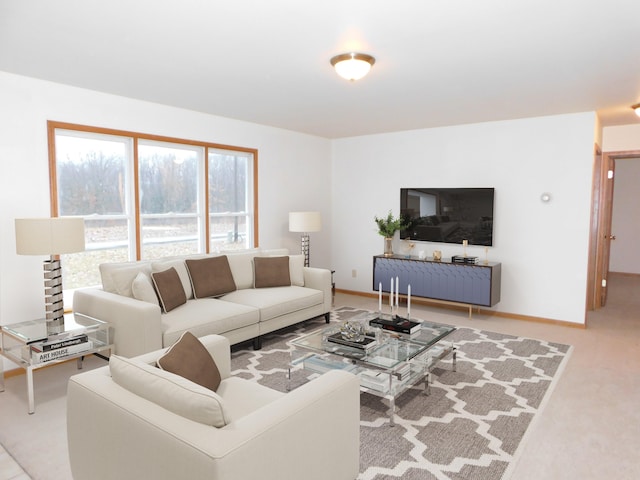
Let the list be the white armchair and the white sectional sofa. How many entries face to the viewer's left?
0

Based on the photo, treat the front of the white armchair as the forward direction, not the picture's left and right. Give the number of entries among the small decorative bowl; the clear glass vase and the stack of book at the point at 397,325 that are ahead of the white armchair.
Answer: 3

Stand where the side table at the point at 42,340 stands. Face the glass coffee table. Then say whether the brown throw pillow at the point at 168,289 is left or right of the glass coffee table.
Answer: left

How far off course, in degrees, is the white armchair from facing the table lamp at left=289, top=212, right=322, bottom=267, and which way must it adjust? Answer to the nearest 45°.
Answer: approximately 45° to its left

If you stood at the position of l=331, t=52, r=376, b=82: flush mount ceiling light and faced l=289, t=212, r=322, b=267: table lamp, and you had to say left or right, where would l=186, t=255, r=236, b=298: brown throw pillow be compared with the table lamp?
left

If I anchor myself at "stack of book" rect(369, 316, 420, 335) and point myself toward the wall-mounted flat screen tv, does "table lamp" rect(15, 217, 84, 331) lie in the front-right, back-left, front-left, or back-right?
back-left

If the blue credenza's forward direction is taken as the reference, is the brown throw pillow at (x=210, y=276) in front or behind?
in front

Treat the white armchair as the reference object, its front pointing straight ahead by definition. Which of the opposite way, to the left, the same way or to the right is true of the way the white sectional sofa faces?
to the right

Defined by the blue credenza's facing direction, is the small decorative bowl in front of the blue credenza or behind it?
in front

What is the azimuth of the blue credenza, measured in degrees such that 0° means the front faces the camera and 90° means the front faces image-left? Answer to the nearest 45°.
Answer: approximately 45°

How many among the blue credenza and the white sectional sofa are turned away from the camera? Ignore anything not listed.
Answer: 0

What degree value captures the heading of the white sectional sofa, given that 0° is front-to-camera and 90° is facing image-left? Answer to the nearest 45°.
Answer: approximately 315°

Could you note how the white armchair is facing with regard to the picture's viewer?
facing away from the viewer and to the right of the viewer

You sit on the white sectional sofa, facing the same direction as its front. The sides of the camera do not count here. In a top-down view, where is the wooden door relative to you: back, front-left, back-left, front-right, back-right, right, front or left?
front-left
